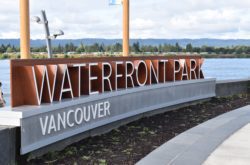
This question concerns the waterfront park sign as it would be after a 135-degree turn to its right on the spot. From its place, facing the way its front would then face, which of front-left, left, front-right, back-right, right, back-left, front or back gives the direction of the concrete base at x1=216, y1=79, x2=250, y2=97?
back-right

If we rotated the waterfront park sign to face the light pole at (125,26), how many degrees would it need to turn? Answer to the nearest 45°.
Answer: approximately 135° to its left

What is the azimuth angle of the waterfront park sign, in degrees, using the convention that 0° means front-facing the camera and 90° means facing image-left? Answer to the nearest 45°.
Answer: approximately 315°

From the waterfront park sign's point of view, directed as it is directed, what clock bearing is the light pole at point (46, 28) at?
The light pole is roughly at 7 o'clock from the waterfront park sign.
